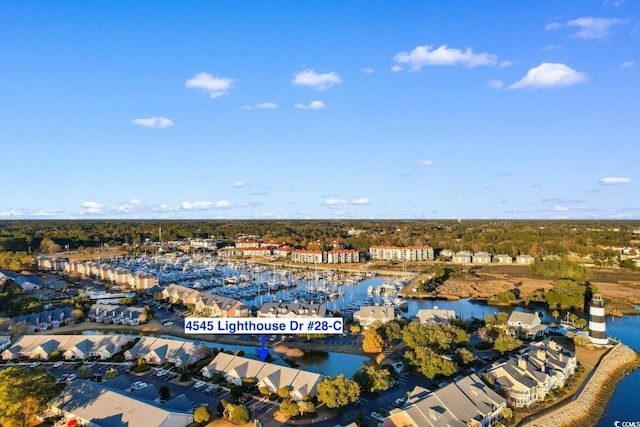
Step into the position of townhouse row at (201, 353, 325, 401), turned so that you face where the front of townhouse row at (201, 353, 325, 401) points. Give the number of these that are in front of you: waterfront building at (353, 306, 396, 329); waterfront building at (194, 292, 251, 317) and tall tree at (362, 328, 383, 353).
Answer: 0

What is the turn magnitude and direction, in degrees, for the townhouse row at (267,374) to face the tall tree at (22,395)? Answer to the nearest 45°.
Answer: approximately 45° to its right

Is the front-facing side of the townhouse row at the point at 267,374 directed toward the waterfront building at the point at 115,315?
no

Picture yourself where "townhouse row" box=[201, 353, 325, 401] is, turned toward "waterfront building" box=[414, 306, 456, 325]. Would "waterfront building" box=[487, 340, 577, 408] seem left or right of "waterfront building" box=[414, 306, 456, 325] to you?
right

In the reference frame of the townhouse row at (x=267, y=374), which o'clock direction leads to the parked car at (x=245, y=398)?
The parked car is roughly at 12 o'clock from the townhouse row.

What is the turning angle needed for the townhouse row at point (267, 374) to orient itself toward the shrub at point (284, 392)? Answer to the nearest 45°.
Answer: approximately 90° to its left

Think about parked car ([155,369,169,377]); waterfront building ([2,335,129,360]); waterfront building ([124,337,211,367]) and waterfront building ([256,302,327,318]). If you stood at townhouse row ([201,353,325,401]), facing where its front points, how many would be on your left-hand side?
0

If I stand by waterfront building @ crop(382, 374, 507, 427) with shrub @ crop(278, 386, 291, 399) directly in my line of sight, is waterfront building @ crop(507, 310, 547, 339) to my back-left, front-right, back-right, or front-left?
back-right

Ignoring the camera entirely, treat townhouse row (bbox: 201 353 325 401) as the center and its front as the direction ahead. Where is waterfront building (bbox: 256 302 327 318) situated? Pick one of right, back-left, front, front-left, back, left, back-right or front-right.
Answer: back-right

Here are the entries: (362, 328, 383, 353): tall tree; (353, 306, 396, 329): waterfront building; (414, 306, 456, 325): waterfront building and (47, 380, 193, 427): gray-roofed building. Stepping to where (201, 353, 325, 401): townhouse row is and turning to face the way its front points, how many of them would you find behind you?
3

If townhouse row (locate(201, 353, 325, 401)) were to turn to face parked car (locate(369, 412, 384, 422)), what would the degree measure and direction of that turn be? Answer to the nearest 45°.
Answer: approximately 90° to its left

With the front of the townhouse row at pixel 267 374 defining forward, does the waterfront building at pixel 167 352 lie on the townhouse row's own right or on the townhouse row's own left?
on the townhouse row's own right

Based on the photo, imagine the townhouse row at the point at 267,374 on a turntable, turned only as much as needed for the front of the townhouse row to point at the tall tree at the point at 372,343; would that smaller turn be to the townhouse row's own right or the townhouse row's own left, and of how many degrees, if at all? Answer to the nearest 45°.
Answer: approximately 180°

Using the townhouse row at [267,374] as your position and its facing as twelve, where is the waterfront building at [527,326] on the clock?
The waterfront building is roughly at 7 o'clock from the townhouse row.

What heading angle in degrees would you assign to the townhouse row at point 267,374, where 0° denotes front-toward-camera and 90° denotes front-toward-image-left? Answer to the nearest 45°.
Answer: approximately 45°

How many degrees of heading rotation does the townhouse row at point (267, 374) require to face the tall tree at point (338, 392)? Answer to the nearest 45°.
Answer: approximately 90° to its left

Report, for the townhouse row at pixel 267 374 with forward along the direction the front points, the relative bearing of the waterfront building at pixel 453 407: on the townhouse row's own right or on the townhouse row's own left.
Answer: on the townhouse row's own left

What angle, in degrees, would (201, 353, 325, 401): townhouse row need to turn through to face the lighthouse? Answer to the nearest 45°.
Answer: approximately 135° to its left

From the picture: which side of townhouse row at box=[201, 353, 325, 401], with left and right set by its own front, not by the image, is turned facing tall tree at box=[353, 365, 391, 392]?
left

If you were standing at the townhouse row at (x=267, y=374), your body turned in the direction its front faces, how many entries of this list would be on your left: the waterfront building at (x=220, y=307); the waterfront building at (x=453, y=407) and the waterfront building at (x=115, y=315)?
1
